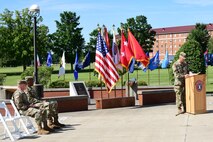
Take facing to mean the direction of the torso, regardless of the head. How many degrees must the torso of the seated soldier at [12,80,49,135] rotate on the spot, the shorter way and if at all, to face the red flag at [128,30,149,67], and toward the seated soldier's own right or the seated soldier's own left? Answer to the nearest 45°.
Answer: approximately 45° to the seated soldier's own left

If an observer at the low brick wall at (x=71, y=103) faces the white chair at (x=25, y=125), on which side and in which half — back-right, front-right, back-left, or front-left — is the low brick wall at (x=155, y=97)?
back-left

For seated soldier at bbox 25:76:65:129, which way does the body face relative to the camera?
to the viewer's right

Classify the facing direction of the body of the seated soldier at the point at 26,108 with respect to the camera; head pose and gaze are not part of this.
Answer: to the viewer's right

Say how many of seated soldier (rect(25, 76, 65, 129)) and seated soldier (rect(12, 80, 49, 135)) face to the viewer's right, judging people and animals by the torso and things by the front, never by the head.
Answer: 2

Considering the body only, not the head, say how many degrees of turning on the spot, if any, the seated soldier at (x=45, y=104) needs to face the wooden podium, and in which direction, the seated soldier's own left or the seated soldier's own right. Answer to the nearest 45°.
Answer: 0° — they already face it
